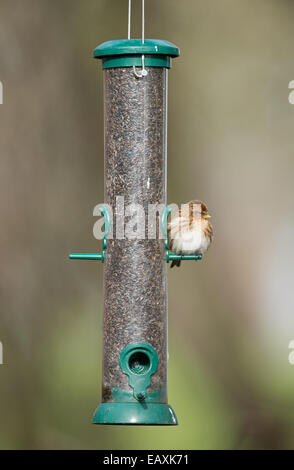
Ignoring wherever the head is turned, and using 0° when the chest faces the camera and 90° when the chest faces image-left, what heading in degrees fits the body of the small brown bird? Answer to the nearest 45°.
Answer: approximately 315°
